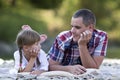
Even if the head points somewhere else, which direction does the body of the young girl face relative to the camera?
toward the camera

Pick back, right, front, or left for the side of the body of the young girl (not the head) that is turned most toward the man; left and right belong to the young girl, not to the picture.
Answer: left
